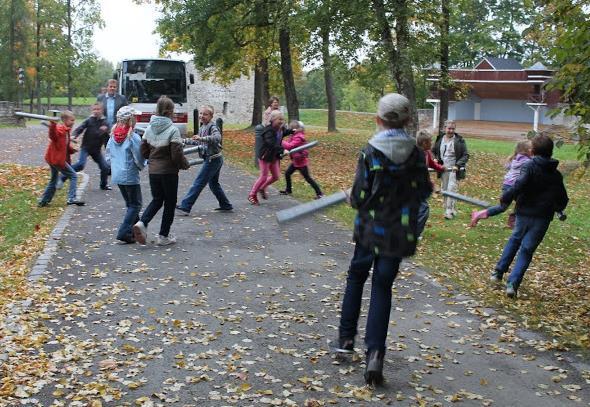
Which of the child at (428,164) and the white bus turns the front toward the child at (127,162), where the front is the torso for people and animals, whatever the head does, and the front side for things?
the white bus

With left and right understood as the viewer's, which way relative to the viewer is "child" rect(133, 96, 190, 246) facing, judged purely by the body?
facing away from the viewer and to the right of the viewer

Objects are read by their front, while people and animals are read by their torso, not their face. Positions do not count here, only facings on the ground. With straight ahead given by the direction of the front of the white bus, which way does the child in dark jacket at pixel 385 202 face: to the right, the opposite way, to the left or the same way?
the opposite way

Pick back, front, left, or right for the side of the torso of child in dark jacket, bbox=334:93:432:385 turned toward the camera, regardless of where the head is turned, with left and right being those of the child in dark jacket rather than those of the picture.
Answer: back

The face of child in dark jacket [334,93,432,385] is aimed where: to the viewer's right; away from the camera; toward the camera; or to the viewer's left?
away from the camera

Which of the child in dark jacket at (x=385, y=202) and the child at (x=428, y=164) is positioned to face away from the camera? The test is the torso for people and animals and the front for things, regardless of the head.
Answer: the child in dark jacket

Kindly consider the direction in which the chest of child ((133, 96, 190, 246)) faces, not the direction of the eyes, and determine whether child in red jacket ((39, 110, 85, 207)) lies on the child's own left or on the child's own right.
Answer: on the child's own left

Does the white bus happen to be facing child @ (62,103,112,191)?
yes
